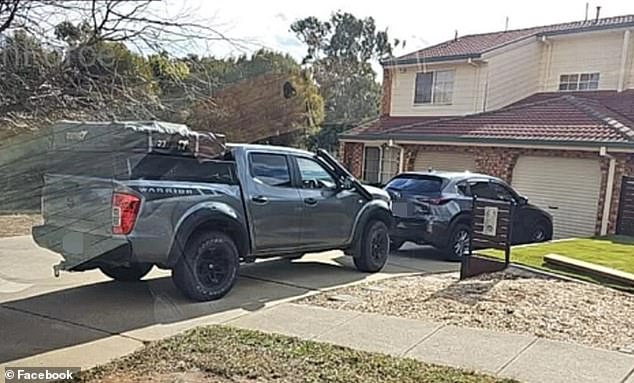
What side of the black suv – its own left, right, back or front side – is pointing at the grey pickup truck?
back

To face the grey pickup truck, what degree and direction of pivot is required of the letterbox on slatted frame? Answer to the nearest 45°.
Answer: approximately 45° to its right

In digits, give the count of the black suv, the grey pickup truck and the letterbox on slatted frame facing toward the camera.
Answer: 1

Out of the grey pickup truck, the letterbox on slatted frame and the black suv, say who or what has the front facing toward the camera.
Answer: the letterbox on slatted frame

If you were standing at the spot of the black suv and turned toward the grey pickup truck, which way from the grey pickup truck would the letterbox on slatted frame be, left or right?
left

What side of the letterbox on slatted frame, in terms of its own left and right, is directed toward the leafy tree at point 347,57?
back

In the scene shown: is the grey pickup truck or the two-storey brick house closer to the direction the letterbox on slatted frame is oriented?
the grey pickup truck

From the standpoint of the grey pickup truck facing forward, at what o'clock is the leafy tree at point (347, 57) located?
The leafy tree is roughly at 11 o'clock from the grey pickup truck.

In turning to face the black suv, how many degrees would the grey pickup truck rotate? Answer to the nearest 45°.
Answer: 0° — it already faces it

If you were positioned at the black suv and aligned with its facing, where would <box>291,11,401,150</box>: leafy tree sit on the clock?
The leafy tree is roughly at 10 o'clock from the black suv.

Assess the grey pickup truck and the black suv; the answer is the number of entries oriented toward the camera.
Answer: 0

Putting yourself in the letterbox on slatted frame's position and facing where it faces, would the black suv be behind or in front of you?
behind

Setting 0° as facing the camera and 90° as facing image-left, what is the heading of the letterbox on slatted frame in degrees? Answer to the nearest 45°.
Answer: approximately 0°

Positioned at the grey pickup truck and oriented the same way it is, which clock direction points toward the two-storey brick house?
The two-storey brick house is roughly at 12 o'clock from the grey pickup truck.

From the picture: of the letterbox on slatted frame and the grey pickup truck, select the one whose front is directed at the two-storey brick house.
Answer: the grey pickup truck

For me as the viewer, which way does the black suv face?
facing away from the viewer and to the right of the viewer

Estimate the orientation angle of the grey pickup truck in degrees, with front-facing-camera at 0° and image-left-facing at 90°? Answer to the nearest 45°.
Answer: approximately 225°
